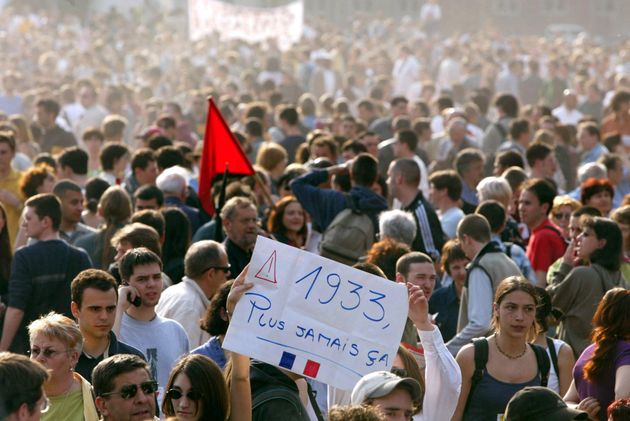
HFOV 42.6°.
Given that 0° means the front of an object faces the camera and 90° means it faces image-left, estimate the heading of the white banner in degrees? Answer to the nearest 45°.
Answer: approximately 0°

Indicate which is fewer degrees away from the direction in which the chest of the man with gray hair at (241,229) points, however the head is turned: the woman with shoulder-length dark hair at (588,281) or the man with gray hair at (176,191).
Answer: the woman with shoulder-length dark hair

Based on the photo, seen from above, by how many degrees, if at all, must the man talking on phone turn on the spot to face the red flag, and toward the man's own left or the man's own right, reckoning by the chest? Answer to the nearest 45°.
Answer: approximately 135° to the man's own left

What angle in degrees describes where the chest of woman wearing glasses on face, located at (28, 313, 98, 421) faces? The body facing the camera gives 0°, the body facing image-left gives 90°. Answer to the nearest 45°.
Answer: approximately 45°
